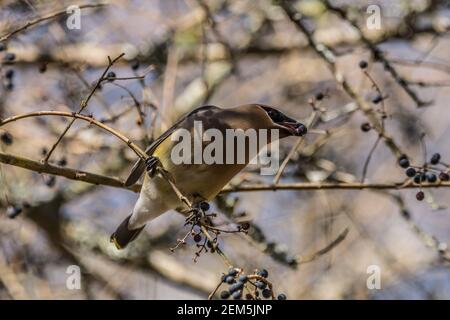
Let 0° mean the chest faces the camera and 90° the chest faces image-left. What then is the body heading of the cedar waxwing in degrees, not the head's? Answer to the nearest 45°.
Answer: approximately 270°

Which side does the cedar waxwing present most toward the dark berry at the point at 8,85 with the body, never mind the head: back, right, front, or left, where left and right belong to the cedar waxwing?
back

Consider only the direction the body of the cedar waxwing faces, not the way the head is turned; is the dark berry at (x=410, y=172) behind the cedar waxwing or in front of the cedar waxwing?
in front

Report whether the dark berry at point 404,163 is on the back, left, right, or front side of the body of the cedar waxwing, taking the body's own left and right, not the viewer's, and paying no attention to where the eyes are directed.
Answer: front

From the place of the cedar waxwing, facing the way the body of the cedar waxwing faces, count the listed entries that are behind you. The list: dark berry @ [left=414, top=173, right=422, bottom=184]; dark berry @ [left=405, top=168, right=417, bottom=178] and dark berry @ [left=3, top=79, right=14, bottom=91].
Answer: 1

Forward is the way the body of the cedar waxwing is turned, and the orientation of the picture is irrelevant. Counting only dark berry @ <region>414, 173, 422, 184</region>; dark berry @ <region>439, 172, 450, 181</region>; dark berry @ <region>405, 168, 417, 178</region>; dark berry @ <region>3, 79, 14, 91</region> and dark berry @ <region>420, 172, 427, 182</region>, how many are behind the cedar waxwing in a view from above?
1

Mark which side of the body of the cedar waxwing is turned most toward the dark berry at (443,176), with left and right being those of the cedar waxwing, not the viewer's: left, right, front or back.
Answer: front
